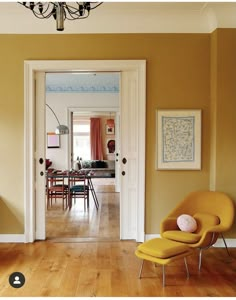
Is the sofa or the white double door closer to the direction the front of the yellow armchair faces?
the white double door

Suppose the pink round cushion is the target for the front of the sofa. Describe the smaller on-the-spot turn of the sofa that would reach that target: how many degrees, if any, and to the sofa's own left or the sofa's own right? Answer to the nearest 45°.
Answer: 0° — it already faces it

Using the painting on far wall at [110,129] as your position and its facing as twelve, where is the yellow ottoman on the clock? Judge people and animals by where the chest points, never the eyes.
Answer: The yellow ottoman is roughly at 12 o'clock from the painting on far wall.

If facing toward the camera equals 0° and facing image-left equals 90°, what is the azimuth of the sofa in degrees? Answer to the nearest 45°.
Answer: approximately 0°
